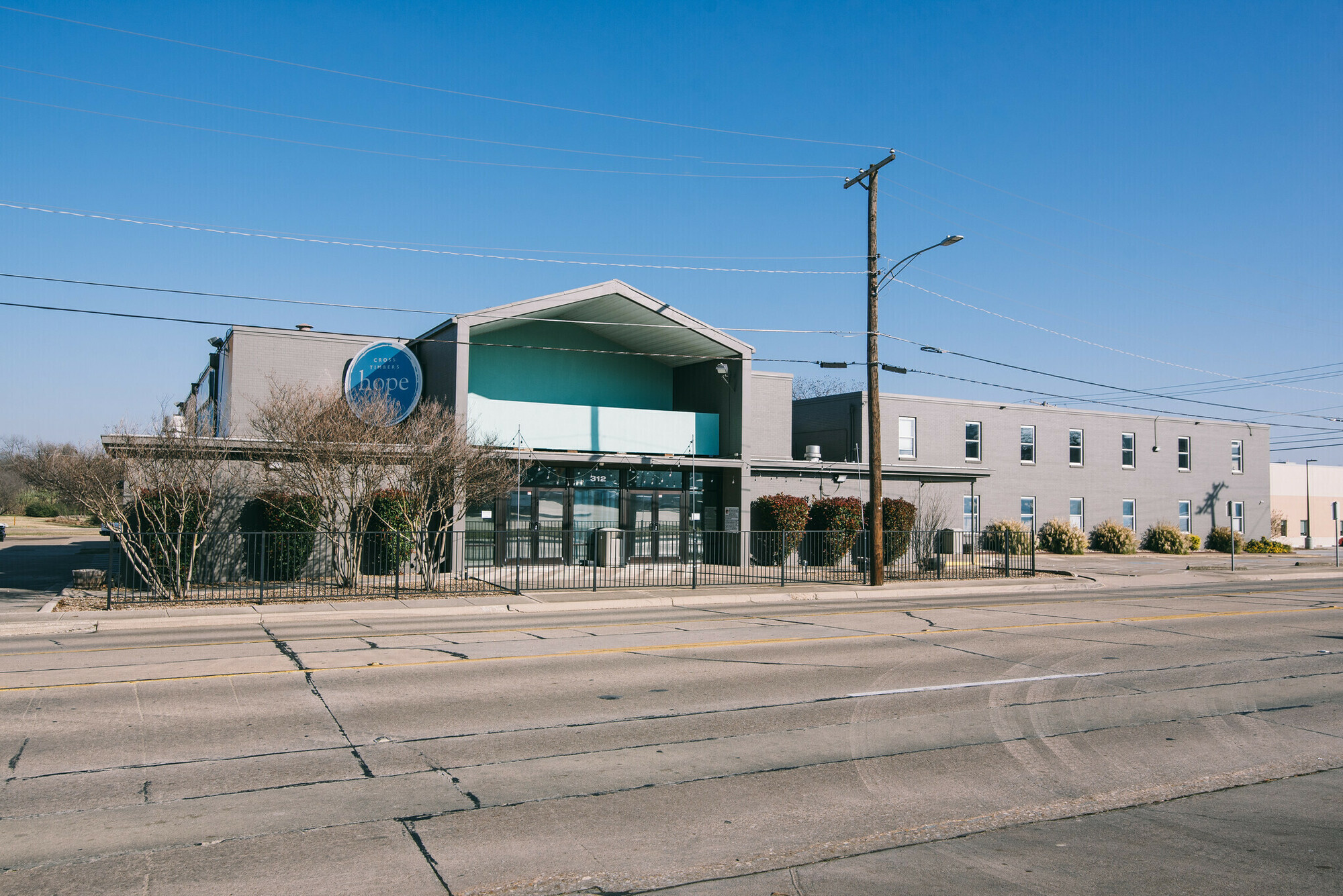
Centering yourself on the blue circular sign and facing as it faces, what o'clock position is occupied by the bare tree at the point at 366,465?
The bare tree is roughly at 12 o'clock from the blue circular sign.

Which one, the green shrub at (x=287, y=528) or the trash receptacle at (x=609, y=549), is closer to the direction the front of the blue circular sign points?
the green shrub

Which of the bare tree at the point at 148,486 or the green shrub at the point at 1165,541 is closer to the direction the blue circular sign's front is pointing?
the bare tree

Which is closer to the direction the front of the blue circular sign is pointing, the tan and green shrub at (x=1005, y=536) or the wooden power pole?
the wooden power pole

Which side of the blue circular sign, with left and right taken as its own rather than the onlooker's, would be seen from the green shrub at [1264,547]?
left

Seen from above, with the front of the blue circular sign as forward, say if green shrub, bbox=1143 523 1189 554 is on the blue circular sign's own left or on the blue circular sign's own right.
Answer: on the blue circular sign's own left

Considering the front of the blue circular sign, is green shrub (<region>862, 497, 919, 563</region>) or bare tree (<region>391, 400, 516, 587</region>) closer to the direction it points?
the bare tree

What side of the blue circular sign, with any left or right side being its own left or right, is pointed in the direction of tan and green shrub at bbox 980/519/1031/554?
left

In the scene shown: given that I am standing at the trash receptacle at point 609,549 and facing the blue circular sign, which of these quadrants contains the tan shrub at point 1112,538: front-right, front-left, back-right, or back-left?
back-right

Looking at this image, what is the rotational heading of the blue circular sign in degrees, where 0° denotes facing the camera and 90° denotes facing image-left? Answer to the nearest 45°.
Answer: approximately 0°

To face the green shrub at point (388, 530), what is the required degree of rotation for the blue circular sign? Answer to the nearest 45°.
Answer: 0° — it already faces it

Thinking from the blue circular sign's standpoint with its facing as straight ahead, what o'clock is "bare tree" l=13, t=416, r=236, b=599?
The bare tree is roughly at 1 o'clock from the blue circular sign.
